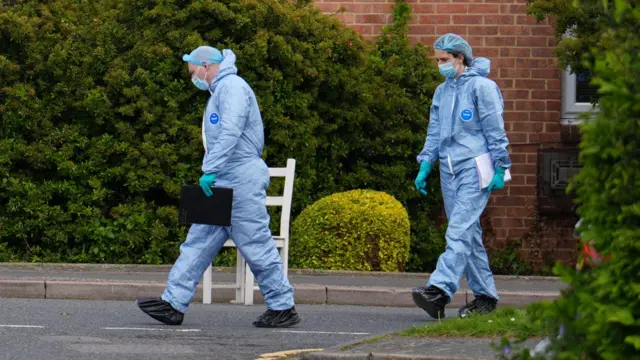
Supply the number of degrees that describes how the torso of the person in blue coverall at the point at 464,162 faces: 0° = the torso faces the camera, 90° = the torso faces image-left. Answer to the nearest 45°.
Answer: approximately 45°

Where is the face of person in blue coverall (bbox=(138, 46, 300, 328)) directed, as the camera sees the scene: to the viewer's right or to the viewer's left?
to the viewer's left

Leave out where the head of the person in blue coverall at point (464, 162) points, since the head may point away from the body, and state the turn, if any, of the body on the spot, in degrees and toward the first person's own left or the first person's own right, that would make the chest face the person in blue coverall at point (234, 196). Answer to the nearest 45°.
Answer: approximately 45° to the first person's own right

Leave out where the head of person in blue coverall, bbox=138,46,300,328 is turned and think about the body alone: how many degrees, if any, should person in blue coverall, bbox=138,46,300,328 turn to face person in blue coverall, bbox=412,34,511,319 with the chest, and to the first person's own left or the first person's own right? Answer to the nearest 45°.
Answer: approximately 180°

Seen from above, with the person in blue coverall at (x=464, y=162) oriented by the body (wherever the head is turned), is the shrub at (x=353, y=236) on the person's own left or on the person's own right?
on the person's own right

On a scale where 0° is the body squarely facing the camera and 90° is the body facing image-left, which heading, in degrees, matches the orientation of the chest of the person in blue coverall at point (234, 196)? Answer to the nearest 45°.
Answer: approximately 90°
